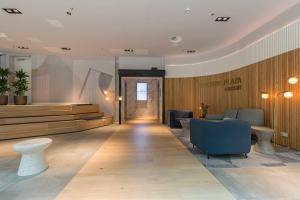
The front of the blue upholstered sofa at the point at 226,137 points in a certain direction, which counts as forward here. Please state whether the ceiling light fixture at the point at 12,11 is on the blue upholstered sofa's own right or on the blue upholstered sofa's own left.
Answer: on the blue upholstered sofa's own left

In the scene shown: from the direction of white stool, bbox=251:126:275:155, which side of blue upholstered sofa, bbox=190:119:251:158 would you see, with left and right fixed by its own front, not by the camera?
right

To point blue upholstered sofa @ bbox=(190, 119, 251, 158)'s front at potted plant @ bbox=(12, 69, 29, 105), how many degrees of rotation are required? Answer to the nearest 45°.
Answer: approximately 45° to its left

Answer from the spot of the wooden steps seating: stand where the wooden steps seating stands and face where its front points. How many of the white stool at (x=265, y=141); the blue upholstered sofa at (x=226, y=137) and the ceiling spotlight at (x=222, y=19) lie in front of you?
3

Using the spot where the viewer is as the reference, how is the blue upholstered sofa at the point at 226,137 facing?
facing away from the viewer and to the left of the viewer

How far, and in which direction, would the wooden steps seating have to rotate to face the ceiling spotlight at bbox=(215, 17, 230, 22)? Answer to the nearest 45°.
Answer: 0° — it already faces it

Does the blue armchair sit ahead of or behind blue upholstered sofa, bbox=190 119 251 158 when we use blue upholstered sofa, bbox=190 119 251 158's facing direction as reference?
ahead

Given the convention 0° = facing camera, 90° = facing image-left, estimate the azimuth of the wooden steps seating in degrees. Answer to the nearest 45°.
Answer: approximately 315°

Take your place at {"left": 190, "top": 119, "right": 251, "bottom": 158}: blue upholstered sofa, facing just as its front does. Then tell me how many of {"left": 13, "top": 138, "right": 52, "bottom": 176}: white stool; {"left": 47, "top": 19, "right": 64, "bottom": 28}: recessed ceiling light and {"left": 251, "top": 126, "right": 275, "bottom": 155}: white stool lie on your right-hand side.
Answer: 1
